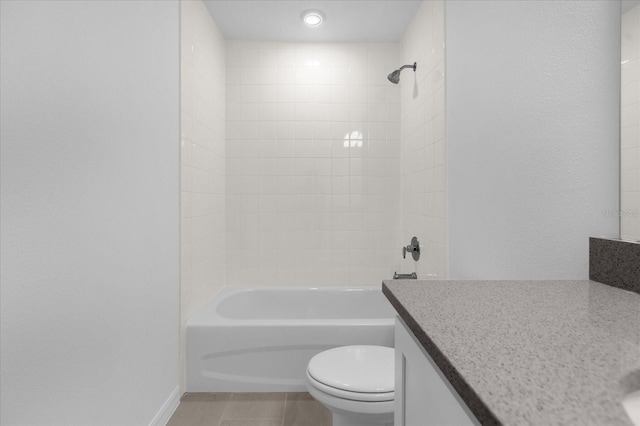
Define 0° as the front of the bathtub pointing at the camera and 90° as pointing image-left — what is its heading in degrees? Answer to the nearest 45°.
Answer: approximately 0°

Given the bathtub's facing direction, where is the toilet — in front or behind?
in front

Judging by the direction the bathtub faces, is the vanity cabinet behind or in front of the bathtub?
in front
